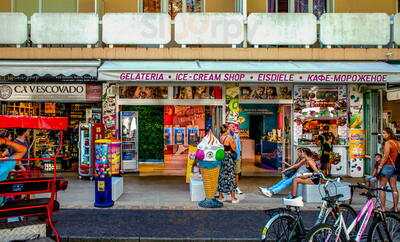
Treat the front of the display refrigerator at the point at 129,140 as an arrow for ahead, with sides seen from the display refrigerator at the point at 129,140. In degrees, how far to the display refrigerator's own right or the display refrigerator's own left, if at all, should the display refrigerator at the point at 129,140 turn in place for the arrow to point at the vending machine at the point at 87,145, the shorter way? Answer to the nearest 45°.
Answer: approximately 45° to the display refrigerator's own right

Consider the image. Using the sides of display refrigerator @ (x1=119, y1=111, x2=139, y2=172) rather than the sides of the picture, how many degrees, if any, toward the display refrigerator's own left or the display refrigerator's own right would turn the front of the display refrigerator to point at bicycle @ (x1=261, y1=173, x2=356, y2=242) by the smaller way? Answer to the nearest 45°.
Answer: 0° — it already faces it

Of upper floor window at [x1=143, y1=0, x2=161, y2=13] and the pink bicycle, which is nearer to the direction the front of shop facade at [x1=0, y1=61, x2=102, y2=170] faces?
the pink bicycle

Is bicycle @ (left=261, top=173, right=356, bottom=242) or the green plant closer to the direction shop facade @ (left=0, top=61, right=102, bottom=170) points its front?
the bicycle

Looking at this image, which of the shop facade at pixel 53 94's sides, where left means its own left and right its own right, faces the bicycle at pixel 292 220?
front

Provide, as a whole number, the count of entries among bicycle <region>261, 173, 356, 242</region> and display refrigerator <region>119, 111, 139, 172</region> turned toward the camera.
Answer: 1

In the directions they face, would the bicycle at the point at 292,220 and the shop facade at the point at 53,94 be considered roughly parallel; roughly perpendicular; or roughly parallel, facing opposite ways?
roughly perpendicular

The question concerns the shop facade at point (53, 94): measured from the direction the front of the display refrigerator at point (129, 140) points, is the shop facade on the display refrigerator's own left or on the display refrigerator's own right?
on the display refrigerator's own right
